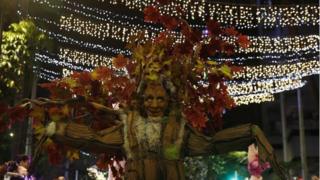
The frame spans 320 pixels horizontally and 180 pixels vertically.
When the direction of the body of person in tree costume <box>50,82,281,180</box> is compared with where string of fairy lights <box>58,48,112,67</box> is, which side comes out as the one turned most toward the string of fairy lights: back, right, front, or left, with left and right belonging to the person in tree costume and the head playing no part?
back

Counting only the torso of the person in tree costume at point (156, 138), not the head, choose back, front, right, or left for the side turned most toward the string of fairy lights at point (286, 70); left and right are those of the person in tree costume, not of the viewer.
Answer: back

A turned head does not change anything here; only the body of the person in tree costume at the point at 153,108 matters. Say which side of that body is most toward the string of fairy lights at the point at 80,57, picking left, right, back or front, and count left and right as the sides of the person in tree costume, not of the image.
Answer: back

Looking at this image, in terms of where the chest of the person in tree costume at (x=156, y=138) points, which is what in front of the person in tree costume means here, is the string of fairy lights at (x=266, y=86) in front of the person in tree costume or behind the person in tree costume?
behind

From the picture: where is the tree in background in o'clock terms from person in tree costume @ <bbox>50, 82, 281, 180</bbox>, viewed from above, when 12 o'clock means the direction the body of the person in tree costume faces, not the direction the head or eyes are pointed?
The tree in background is roughly at 5 o'clock from the person in tree costume.

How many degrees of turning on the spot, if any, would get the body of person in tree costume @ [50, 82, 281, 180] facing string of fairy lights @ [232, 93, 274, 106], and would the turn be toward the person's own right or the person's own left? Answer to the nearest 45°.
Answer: approximately 180°

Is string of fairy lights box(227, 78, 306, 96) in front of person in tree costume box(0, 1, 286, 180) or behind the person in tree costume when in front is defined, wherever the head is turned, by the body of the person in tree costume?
behind

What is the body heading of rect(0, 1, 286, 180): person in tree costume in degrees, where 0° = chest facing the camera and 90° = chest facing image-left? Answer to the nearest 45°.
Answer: approximately 0°
